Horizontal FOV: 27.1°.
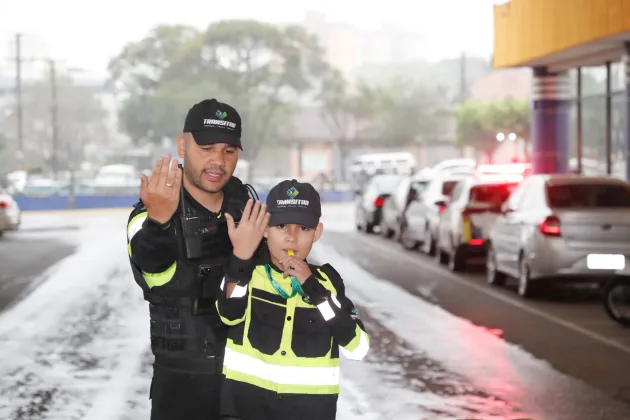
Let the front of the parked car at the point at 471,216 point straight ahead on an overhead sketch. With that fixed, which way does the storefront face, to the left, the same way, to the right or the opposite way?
to the left

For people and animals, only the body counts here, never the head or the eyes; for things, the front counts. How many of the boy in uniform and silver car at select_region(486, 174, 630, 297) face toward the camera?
1

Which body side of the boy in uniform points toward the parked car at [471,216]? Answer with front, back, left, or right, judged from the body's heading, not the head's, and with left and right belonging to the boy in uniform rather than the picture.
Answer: back

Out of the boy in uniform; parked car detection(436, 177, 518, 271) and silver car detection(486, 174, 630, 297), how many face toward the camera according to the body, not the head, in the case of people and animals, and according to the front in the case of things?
1

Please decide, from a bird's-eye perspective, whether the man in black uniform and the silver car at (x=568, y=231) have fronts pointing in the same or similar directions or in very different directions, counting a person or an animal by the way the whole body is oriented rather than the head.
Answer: very different directions

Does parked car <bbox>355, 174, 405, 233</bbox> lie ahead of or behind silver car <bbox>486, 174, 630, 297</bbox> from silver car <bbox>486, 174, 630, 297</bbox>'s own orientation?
ahead

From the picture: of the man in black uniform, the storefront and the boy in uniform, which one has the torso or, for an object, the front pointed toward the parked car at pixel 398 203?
the storefront

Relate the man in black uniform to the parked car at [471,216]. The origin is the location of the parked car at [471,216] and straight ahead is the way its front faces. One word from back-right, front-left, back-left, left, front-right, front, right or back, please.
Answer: back-left

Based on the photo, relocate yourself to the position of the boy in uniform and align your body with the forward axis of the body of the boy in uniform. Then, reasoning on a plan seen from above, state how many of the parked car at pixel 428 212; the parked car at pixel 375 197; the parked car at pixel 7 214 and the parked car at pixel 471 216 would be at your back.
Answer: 4

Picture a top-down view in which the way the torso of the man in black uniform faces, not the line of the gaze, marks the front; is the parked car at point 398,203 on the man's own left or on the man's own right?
on the man's own left

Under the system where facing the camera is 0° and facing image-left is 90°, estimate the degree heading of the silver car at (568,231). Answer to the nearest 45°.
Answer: approximately 135°

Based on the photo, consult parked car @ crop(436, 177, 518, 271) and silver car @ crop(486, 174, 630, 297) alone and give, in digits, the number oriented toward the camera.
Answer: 0
